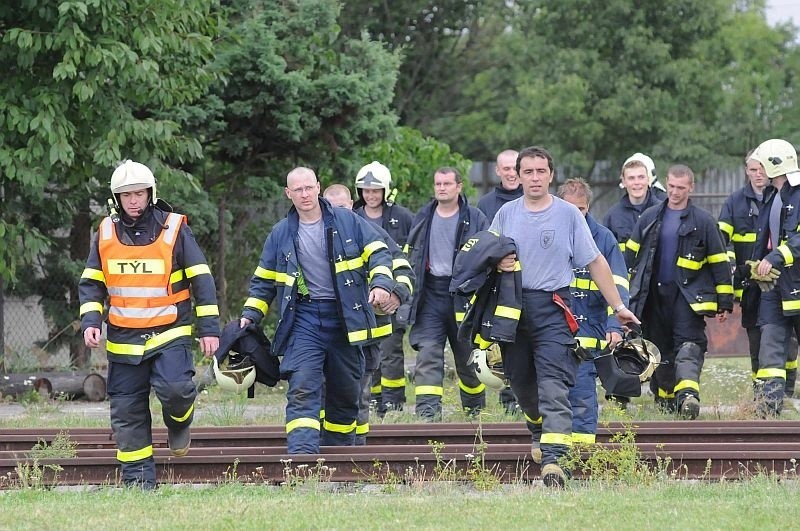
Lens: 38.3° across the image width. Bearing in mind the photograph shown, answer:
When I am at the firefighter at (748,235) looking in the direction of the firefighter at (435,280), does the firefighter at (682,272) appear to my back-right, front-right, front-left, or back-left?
front-left

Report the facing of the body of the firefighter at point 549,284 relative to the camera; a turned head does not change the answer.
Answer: toward the camera

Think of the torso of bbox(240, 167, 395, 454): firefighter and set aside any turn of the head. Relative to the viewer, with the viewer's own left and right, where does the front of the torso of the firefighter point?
facing the viewer

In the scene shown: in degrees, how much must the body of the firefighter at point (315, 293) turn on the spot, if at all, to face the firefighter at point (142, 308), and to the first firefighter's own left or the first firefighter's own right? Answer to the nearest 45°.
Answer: approximately 45° to the first firefighter's own right

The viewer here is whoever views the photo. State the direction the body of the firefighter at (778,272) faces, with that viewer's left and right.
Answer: facing the viewer and to the left of the viewer

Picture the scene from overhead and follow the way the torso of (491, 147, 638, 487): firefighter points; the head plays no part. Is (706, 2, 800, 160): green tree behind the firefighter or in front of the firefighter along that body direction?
behind

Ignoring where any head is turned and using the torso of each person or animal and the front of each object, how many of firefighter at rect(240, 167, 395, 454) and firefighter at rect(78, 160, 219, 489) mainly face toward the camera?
2

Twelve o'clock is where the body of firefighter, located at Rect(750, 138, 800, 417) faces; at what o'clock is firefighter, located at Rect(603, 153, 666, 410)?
firefighter, located at Rect(603, 153, 666, 410) is roughly at 2 o'clock from firefighter, located at Rect(750, 138, 800, 417).

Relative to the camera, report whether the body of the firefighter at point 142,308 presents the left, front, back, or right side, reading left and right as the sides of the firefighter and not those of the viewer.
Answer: front
